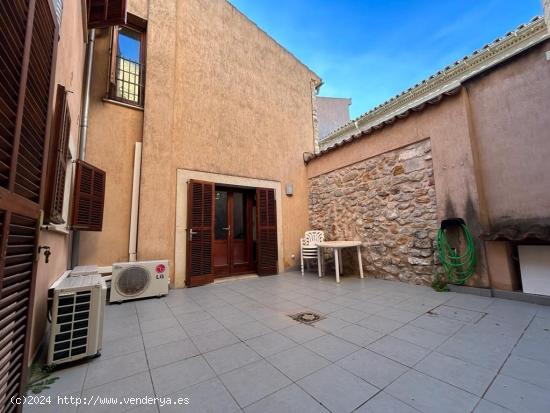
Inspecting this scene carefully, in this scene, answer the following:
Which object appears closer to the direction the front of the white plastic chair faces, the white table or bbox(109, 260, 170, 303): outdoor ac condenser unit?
the outdoor ac condenser unit

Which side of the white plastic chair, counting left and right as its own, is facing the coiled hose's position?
left

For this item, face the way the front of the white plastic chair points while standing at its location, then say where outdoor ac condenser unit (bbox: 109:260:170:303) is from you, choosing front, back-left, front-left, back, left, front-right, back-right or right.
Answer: front

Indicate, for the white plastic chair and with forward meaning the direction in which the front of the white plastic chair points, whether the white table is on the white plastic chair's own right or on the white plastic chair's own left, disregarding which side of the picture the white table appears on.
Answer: on the white plastic chair's own left

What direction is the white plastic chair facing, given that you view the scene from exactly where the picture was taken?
facing the viewer and to the left of the viewer

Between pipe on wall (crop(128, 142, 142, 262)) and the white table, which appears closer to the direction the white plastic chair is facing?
the pipe on wall

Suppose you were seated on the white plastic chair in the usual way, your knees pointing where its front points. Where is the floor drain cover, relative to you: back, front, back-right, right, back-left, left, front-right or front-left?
front-left
